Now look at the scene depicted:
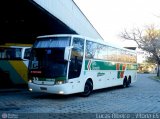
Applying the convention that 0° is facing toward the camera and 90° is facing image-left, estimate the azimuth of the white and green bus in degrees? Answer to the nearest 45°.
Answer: approximately 45°
